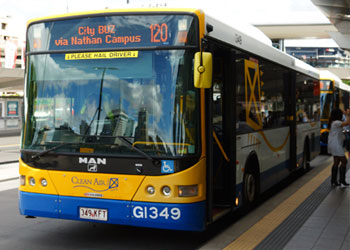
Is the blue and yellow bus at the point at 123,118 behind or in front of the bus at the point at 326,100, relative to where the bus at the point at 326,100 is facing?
in front

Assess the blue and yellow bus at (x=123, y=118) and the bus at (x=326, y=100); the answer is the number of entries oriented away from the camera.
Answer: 0

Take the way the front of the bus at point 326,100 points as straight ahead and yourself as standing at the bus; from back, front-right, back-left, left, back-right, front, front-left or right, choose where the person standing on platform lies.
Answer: front-left

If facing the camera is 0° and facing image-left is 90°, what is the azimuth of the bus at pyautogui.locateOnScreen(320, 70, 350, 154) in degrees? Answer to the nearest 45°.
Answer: approximately 45°

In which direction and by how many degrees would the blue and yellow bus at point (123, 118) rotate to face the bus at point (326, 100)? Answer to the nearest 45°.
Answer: approximately 180°
